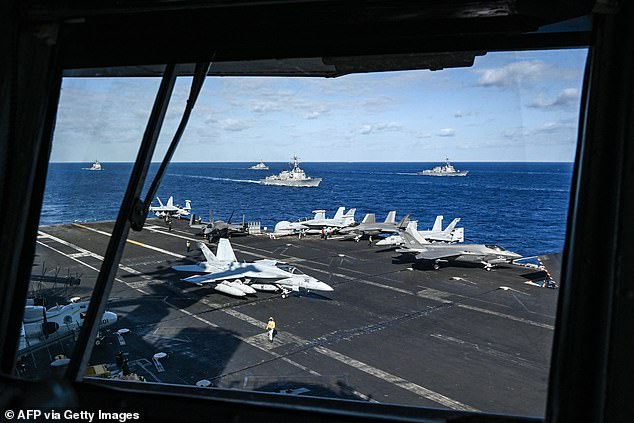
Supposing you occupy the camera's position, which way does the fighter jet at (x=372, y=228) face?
facing to the left of the viewer

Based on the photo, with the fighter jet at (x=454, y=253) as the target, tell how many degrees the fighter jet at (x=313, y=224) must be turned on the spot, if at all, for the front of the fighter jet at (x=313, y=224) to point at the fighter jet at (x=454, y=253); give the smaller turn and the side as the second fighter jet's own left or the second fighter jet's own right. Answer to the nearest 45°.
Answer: approximately 90° to the second fighter jet's own left

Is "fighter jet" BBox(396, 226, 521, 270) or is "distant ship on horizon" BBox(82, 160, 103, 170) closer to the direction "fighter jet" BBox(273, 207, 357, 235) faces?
the distant ship on horizon

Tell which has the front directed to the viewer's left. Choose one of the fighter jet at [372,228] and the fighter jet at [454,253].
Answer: the fighter jet at [372,228]

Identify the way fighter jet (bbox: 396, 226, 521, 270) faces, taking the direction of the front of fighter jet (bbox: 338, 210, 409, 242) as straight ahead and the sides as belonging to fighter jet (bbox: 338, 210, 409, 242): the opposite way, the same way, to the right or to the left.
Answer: the opposite way

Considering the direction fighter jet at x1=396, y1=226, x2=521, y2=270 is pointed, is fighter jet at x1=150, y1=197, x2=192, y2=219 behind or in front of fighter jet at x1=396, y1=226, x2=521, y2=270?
behind

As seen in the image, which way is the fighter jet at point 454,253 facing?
to the viewer's right
